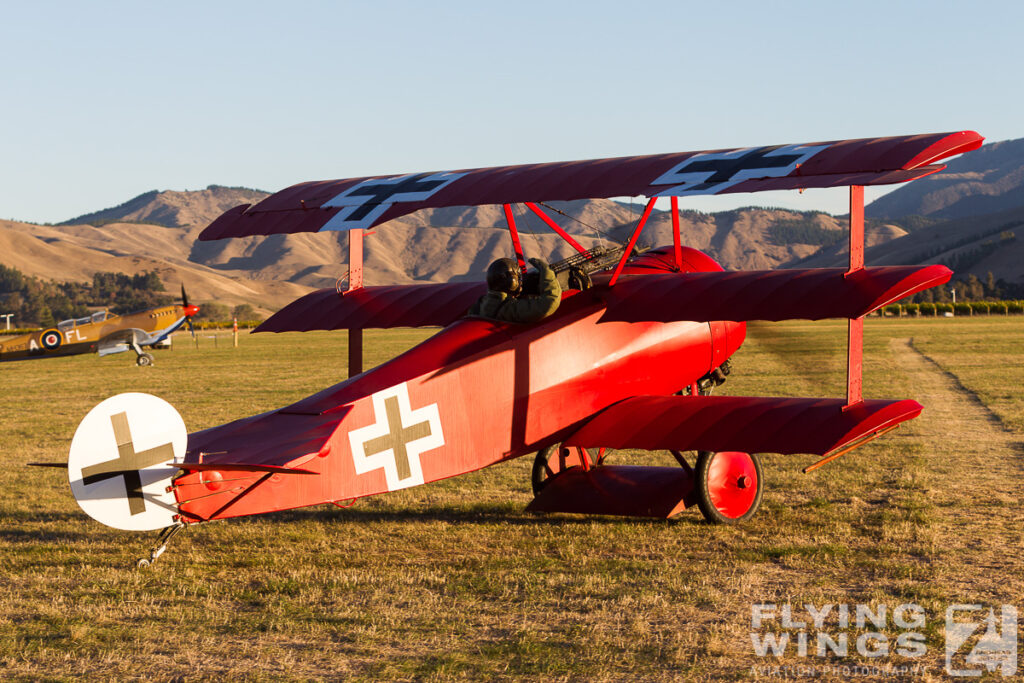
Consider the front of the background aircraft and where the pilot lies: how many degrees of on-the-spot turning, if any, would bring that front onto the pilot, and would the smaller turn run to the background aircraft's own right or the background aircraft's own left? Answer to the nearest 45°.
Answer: approximately 90° to the background aircraft's own right

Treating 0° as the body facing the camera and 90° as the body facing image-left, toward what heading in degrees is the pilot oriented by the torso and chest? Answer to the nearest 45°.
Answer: approximately 225°

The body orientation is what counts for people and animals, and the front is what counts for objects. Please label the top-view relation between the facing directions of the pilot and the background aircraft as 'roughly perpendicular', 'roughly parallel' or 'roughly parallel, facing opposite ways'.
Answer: roughly parallel

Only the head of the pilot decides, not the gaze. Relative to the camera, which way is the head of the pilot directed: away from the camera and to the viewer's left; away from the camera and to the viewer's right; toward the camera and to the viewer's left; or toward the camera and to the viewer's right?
away from the camera and to the viewer's right

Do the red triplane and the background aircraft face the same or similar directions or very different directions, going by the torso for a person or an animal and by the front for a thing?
same or similar directions

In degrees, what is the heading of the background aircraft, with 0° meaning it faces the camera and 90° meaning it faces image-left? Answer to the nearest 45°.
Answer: approximately 270°

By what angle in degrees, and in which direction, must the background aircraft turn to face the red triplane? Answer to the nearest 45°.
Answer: approximately 90° to its right

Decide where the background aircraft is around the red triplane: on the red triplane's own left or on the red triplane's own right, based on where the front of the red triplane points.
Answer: on the red triplane's own left

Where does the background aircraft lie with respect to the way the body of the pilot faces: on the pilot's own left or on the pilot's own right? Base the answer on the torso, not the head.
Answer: on the pilot's own left

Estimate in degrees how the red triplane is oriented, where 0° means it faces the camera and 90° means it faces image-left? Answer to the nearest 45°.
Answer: approximately 225°

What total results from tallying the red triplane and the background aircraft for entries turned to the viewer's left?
0

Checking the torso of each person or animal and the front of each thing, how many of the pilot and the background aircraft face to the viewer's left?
0
